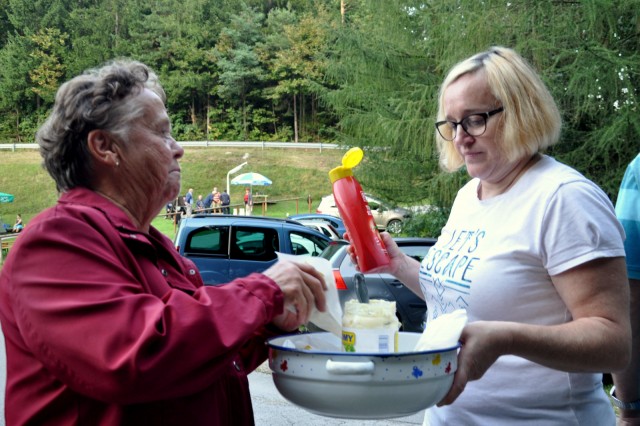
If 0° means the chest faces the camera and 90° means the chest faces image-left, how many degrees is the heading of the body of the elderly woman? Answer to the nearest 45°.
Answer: approximately 270°

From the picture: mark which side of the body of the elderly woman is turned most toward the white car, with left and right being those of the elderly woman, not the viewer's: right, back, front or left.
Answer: left

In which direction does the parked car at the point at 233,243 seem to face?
to the viewer's right

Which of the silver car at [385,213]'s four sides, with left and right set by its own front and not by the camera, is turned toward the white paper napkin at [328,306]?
right

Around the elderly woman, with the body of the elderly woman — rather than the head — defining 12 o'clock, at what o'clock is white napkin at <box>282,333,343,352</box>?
The white napkin is roughly at 11 o'clock from the elderly woman.

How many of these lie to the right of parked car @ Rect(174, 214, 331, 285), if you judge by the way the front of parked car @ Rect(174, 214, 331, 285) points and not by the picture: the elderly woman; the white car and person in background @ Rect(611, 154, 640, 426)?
2

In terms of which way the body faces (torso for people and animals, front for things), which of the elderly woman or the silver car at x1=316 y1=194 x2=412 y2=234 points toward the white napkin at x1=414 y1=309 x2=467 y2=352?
the elderly woman

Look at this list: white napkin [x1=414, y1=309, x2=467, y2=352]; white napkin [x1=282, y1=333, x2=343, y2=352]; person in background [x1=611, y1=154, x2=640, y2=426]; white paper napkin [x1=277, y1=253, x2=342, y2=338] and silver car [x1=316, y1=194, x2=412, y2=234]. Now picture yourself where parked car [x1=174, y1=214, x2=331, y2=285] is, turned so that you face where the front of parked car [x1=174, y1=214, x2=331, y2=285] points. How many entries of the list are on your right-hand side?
4
